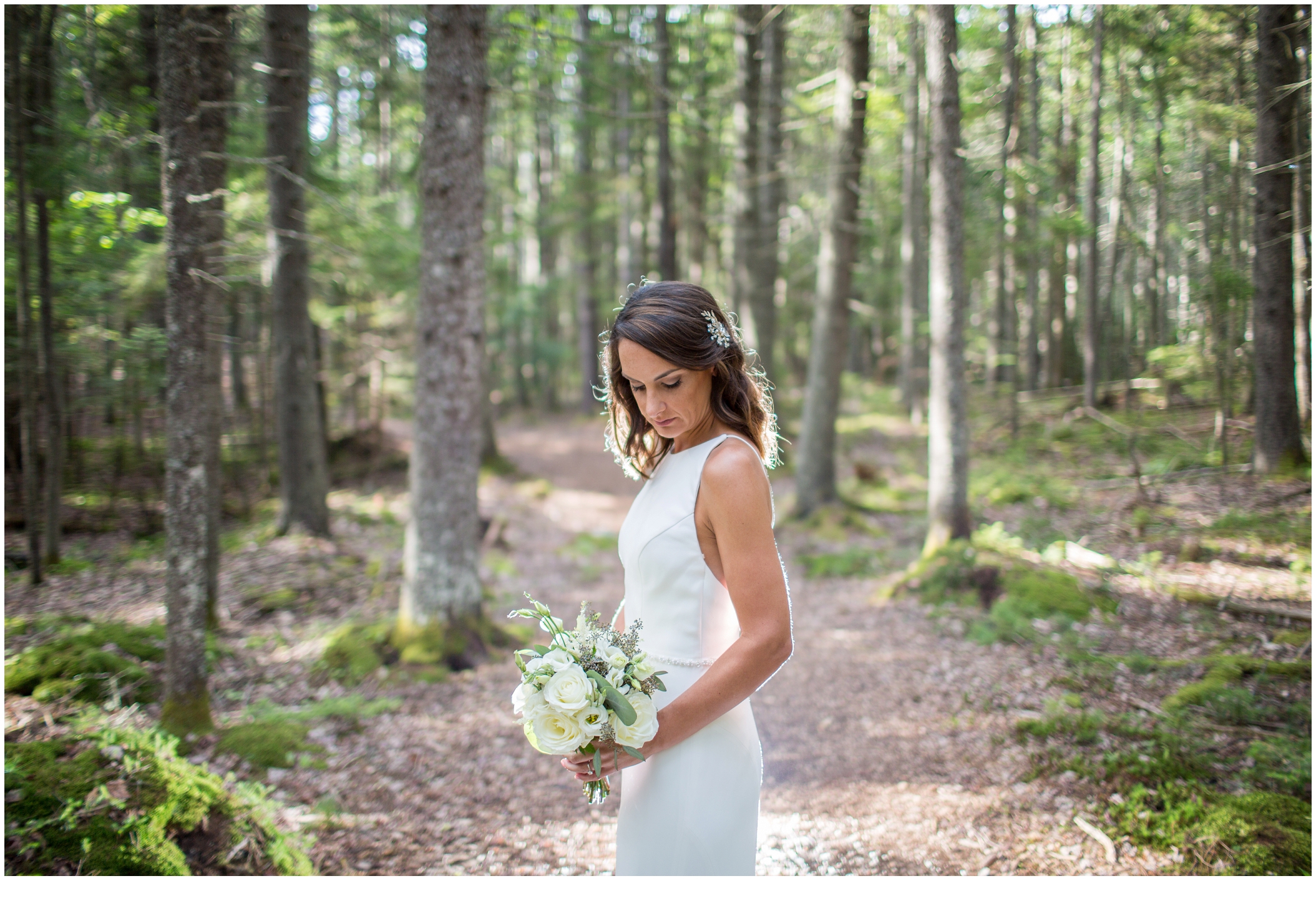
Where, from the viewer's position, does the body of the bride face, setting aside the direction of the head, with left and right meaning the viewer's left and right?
facing the viewer and to the left of the viewer

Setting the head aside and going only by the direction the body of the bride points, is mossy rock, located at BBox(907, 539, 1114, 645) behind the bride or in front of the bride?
behind

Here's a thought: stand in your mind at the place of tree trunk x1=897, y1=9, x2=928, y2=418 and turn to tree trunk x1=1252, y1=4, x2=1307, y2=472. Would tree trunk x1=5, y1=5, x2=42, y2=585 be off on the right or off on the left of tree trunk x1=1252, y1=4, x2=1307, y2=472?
right

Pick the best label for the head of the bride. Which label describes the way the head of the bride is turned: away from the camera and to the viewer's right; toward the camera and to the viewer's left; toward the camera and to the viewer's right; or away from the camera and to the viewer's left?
toward the camera and to the viewer's left
